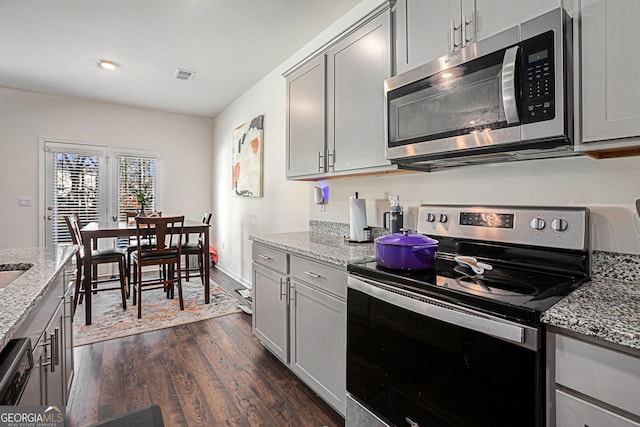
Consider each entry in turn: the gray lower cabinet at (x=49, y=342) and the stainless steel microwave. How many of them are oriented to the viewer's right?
1

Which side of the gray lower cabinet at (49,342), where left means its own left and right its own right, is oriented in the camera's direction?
right

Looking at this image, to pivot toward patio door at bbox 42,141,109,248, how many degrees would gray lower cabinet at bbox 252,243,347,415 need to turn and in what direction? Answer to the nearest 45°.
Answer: approximately 90° to its right

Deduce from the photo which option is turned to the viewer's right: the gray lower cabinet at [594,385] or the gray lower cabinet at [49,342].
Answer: the gray lower cabinet at [49,342]

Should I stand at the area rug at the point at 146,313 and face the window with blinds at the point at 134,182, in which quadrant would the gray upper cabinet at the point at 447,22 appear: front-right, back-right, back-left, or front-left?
back-right

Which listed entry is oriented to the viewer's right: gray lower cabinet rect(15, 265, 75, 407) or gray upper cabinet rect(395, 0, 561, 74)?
the gray lower cabinet

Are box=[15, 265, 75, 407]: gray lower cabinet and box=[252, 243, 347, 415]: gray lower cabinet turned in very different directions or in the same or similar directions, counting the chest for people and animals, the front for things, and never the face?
very different directions
